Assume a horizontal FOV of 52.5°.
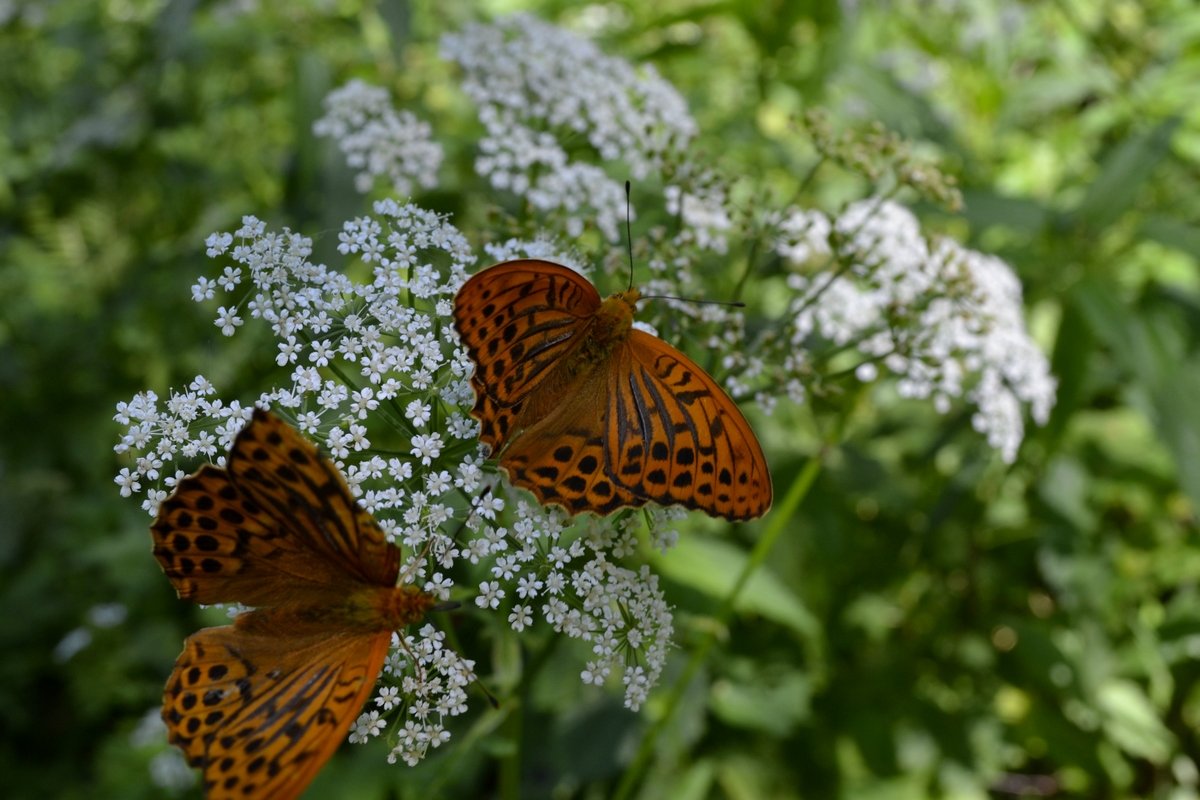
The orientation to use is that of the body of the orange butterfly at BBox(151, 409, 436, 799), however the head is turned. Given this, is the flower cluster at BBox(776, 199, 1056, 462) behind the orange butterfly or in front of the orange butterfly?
in front

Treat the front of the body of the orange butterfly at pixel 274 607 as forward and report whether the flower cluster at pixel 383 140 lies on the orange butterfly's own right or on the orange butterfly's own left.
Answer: on the orange butterfly's own left

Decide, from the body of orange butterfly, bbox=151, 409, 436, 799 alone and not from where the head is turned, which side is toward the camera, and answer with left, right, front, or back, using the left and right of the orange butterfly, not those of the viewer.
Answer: right

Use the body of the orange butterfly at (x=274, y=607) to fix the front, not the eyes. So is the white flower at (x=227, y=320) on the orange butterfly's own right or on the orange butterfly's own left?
on the orange butterfly's own left

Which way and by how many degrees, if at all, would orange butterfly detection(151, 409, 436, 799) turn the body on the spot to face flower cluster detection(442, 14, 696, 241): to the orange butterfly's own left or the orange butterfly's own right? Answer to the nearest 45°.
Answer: approximately 90° to the orange butterfly's own left
